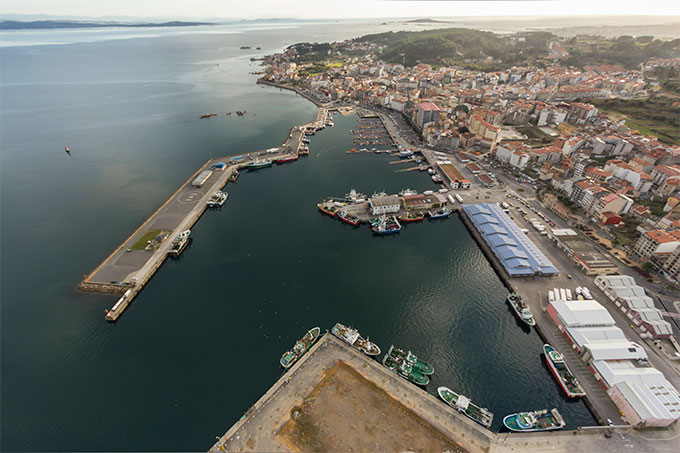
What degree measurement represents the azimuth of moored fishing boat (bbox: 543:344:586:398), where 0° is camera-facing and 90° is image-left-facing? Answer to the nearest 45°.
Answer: approximately 135°

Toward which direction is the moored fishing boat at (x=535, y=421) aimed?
to the viewer's left

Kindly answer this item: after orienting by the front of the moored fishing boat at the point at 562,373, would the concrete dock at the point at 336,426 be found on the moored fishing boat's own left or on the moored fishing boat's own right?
on the moored fishing boat's own left

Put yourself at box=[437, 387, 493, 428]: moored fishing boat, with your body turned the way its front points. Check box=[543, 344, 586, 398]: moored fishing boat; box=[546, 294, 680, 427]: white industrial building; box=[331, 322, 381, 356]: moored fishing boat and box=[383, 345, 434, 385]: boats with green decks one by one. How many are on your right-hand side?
2

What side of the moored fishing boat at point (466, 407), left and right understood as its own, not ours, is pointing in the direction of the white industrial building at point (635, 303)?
right

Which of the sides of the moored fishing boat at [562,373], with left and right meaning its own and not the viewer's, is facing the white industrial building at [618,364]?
right

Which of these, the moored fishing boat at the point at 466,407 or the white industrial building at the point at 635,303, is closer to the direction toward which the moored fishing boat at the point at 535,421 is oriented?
the moored fishing boat

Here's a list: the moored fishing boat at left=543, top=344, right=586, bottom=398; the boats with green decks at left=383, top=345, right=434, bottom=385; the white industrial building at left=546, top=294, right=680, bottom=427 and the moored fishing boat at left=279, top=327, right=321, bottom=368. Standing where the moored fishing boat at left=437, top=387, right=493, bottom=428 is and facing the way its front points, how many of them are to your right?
2

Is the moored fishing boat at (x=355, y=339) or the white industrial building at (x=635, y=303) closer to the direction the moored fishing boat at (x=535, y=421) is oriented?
the moored fishing boat

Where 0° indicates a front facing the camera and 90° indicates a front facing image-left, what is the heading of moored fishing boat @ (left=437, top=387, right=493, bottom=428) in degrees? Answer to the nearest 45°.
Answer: approximately 135°

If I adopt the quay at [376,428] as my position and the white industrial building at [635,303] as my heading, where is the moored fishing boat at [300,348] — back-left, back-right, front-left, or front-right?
back-left

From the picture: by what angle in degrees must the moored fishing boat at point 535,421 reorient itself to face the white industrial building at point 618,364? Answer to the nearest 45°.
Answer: approximately 90° to its right

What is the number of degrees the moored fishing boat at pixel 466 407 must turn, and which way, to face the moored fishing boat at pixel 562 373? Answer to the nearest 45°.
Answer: approximately 90° to its right
